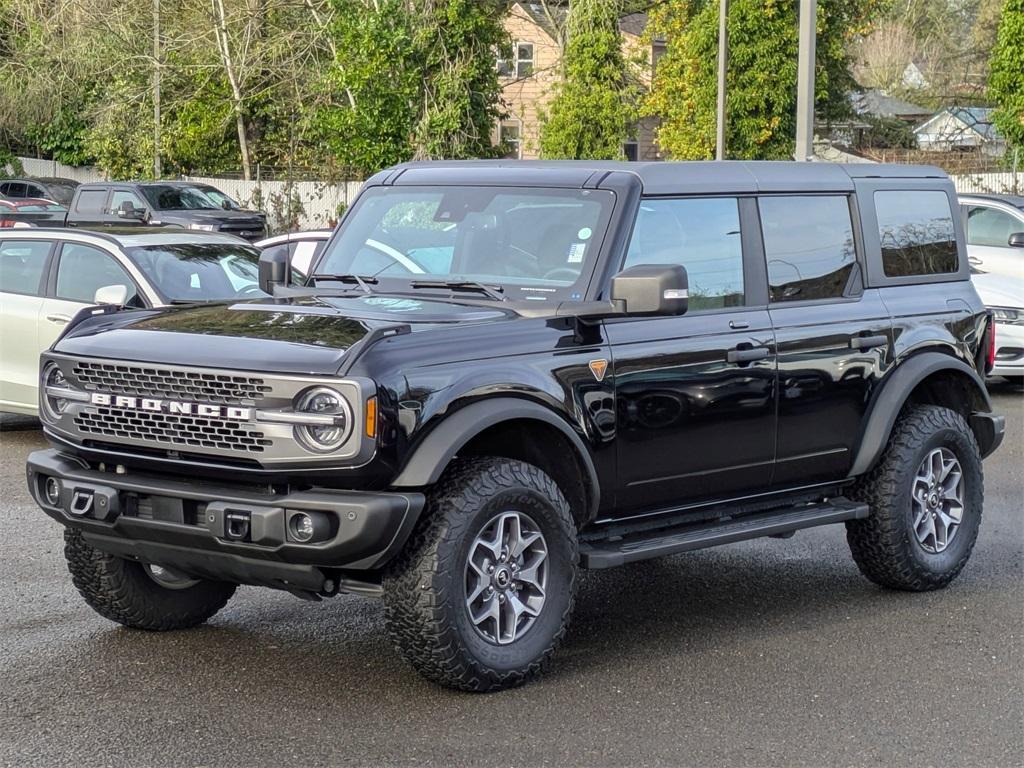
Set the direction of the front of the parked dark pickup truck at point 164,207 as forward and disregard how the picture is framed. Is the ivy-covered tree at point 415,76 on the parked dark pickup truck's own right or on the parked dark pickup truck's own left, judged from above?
on the parked dark pickup truck's own left

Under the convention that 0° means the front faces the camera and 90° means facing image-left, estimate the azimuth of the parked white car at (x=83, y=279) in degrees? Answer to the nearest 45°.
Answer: approximately 315°

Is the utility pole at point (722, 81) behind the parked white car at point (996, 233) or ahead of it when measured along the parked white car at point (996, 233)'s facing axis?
behind

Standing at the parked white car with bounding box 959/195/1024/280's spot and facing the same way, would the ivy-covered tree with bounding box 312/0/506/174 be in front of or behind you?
behind

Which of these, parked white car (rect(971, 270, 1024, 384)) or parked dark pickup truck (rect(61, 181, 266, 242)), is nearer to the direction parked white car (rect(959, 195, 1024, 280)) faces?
the parked white car

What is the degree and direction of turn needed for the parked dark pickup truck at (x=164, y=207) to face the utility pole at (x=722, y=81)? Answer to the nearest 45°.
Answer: approximately 45° to its left
